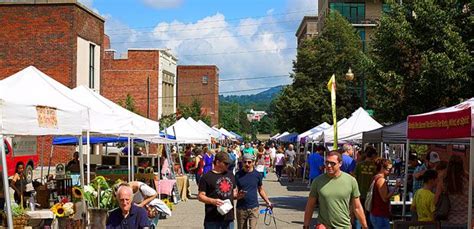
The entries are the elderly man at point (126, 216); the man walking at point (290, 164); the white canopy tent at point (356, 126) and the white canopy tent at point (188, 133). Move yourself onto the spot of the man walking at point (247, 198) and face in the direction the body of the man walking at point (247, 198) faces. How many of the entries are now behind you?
3

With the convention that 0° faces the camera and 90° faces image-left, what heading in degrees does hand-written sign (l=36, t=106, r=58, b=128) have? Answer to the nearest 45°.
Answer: approximately 0°

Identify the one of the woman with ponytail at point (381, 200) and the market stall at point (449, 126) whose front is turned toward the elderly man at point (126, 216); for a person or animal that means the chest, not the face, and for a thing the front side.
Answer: the market stall

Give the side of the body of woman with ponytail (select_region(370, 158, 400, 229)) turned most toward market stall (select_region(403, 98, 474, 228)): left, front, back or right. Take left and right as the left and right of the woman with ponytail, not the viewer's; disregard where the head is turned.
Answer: front

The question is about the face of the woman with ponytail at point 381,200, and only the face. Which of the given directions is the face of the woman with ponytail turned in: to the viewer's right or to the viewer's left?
to the viewer's right

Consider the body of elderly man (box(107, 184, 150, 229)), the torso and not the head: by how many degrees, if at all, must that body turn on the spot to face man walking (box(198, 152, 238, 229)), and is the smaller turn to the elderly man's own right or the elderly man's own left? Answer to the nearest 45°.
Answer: approximately 135° to the elderly man's own left
